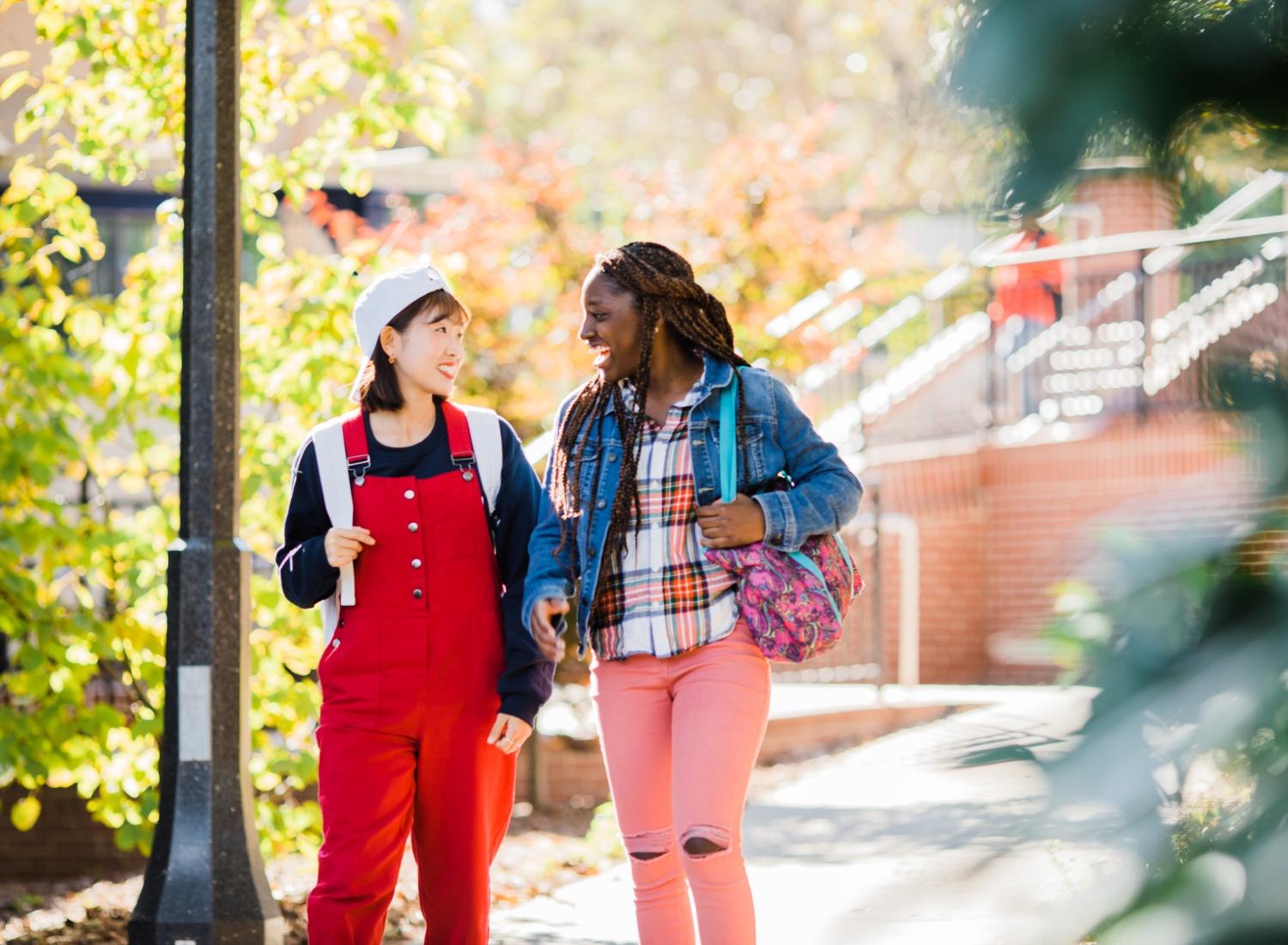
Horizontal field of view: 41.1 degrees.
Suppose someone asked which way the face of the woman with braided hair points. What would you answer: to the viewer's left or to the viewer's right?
to the viewer's left

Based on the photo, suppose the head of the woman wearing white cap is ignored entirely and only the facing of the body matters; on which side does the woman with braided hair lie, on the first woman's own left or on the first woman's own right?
on the first woman's own left

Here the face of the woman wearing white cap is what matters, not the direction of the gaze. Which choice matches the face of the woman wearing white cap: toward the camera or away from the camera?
toward the camera

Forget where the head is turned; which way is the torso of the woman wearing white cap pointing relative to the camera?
toward the camera

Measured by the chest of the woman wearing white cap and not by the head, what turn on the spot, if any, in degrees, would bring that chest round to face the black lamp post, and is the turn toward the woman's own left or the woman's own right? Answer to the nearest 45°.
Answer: approximately 135° to the woman's own right
